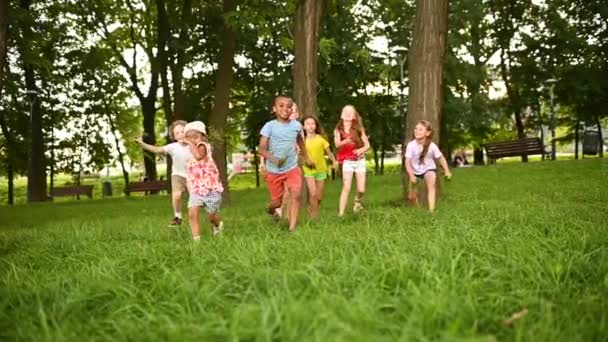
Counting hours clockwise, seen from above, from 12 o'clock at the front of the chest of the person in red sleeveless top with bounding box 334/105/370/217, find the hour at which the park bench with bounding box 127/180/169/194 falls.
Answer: The park bench is roughly at 5 o'clock from the person in red sleeveless top.

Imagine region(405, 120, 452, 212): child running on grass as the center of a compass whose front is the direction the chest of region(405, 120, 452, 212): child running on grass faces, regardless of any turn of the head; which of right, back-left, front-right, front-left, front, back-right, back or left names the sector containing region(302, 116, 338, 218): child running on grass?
front-right

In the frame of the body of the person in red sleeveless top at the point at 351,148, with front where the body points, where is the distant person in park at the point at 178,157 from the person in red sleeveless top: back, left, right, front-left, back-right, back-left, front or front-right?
right

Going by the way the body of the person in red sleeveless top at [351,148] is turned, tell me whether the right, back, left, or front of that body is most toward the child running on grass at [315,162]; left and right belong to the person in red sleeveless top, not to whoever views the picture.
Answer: right

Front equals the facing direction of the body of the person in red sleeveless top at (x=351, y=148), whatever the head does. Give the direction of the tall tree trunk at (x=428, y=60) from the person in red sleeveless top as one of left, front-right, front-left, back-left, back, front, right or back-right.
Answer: back-left

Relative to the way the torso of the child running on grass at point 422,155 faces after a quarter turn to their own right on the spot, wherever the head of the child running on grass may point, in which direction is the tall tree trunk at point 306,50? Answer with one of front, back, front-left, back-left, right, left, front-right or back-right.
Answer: front

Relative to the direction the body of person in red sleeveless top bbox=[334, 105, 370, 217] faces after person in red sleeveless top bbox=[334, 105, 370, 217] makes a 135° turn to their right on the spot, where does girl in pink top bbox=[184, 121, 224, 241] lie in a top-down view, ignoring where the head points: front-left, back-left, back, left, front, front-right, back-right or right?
left

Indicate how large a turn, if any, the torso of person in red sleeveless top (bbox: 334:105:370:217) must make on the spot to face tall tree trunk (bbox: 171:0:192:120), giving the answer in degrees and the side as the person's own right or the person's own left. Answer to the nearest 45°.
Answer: approximately 135° to the person's own right

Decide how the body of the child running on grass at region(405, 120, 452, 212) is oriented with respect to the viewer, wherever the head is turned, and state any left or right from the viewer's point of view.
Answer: facing the viewer and to the left of the viewer

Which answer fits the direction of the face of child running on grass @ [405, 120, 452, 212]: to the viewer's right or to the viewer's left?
to the viewer's left

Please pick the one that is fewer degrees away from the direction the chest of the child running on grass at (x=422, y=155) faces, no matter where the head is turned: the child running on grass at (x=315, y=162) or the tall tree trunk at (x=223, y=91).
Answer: the child running on grass
